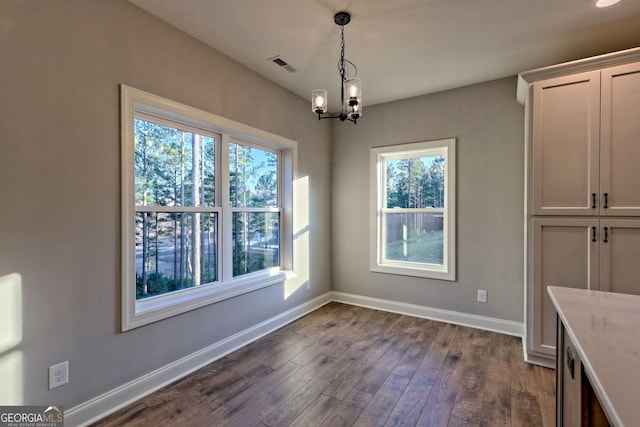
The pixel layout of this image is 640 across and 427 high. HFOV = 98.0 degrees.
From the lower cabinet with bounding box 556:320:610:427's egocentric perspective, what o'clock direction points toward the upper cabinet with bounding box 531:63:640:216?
The upper cabinet is roughly at 3 o'clock from the lower cabinet.

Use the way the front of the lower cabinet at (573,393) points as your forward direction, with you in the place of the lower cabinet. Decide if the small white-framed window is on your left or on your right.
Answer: on your right

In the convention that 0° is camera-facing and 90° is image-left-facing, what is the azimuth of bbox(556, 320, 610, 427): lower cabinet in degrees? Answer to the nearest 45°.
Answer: approximately 90°

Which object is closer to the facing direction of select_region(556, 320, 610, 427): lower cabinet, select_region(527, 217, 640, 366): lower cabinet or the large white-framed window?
the large white-framed window

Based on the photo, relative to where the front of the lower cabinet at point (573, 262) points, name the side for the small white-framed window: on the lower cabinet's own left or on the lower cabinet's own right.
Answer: on the lower cabinet's own right
